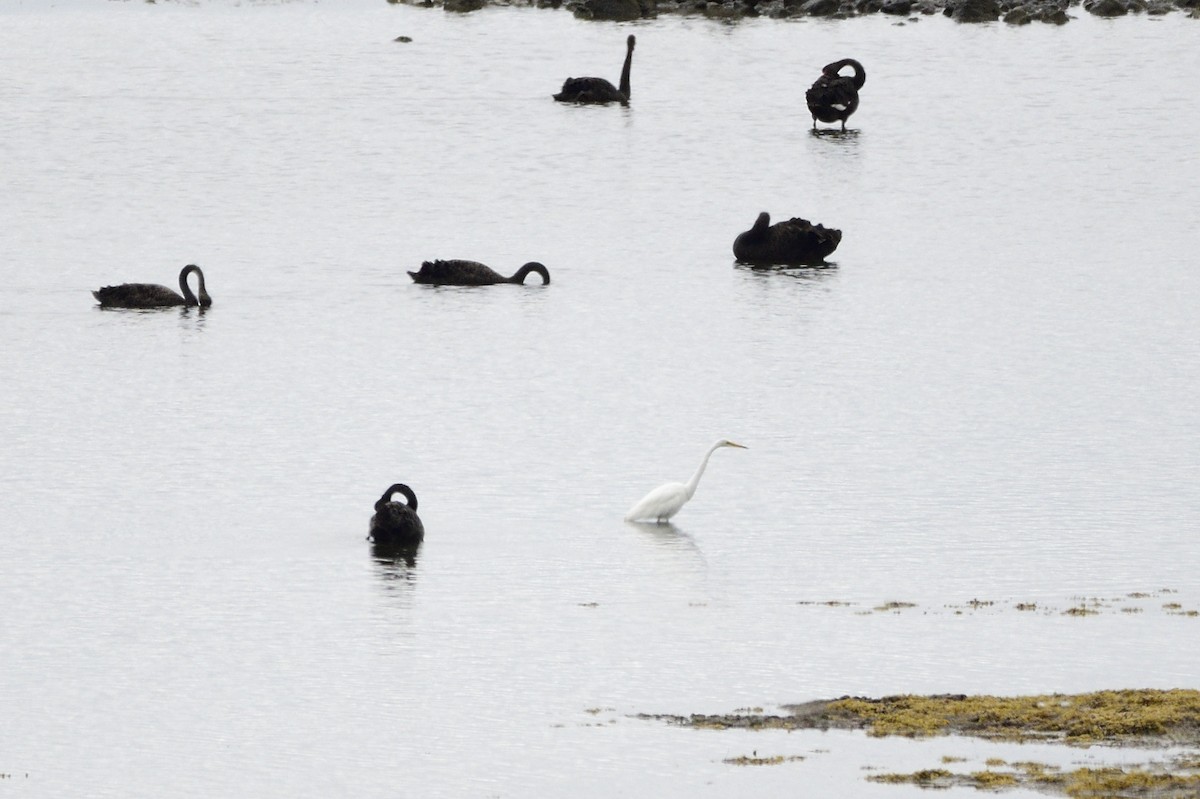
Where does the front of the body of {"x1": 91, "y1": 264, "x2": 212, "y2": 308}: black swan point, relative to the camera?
to the viewer's right

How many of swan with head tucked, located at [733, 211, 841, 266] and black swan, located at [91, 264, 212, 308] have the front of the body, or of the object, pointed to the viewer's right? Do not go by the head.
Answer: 1

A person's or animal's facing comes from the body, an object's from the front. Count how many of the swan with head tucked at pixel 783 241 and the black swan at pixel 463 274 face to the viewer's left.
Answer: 1

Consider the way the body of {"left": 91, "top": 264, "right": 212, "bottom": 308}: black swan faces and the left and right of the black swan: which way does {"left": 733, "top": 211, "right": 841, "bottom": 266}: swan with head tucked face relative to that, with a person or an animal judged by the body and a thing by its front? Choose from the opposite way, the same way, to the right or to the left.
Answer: the opposite way

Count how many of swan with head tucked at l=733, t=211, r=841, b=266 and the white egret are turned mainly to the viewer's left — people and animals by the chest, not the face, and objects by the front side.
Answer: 1

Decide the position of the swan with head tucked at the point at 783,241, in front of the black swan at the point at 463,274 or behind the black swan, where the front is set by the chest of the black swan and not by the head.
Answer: in front

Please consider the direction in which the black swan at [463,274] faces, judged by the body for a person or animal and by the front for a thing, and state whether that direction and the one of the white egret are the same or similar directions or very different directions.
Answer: same or similar directions

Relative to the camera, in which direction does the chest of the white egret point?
to the viewer's right

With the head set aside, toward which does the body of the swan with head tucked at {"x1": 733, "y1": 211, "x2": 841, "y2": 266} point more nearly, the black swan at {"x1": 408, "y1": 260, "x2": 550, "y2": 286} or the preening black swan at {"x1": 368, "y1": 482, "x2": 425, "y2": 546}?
the black swan

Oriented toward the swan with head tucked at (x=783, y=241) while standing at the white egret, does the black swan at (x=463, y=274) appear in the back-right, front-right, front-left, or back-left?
front-left

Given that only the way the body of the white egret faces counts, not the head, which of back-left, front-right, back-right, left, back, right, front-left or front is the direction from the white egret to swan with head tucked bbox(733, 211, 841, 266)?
left

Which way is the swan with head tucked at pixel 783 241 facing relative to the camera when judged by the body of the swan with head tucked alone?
to the viewer's left

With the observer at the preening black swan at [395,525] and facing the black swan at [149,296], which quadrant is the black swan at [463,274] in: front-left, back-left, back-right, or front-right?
front-right

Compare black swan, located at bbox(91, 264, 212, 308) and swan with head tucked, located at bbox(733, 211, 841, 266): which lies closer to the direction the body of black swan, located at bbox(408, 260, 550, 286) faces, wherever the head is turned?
the swan with head tucked

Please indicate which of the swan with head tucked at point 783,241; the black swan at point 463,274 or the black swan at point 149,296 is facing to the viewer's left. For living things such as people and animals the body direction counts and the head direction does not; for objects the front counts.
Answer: the swan with head tucked

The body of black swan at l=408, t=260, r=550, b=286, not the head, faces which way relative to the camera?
to the viewer's right
